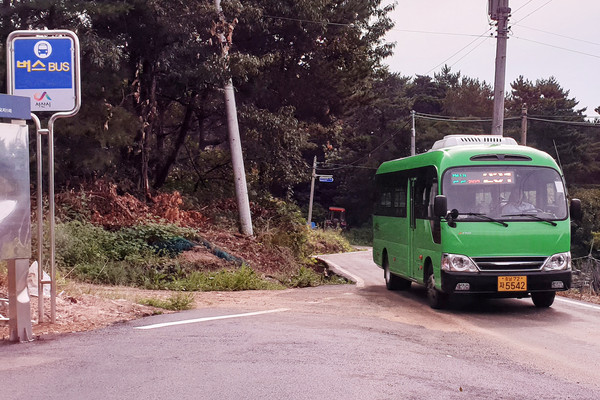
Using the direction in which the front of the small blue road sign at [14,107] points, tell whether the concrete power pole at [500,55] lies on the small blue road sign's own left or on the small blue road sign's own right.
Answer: on the small blue road sign's own left

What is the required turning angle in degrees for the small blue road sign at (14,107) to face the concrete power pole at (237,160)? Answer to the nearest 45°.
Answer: approximately 135° to its left

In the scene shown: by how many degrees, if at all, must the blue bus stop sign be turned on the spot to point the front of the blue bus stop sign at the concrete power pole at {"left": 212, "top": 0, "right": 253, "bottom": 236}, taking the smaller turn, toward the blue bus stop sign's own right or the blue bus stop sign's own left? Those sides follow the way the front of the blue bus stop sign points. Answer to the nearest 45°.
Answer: approximately 135° to the blue bus stop sign's own left

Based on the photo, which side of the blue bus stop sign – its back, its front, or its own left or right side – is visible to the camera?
front

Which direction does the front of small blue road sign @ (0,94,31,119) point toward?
toward the camera

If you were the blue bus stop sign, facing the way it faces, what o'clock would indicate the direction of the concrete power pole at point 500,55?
The concrete power pole is roughly at 8 o'clock from the blue bus stop sign.

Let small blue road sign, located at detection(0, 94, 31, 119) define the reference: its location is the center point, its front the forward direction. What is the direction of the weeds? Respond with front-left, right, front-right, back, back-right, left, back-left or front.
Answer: back-left

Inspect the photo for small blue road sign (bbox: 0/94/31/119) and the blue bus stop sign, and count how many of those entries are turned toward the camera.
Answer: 2
